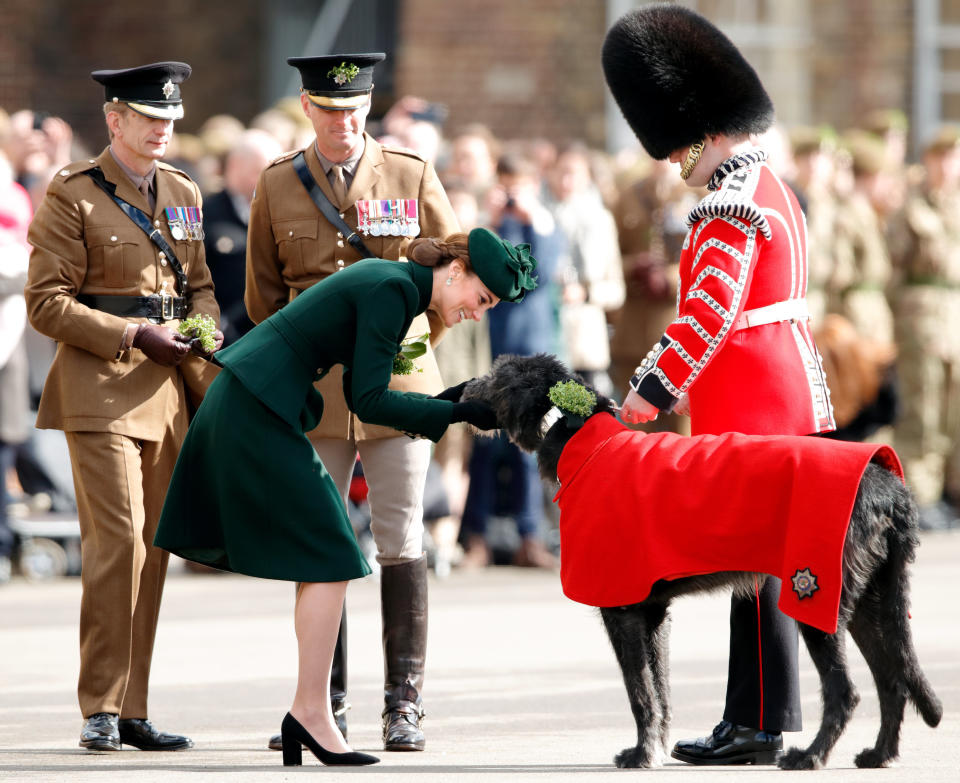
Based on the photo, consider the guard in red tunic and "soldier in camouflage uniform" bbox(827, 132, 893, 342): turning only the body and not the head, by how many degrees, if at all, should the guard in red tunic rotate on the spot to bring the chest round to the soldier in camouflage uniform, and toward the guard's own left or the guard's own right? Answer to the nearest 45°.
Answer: approximately 90° to the guard's own right

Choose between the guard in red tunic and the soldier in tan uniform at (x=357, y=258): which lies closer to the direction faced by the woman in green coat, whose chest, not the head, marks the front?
the guard in red tunic

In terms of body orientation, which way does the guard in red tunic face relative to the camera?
to the viewer's left

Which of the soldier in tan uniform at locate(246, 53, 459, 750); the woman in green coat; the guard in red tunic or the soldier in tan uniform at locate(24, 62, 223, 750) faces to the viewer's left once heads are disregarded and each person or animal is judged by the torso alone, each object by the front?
the guard in red tunic

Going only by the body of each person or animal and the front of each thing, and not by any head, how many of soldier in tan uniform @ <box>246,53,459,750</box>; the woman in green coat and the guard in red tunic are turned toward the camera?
1

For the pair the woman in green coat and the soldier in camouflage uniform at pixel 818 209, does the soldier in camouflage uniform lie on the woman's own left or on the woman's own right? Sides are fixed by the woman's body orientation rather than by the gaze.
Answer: on the woman's own left

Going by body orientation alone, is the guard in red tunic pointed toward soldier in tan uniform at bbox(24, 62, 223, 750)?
yes

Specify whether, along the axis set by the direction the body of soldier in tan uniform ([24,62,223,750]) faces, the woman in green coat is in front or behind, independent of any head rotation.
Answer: in front

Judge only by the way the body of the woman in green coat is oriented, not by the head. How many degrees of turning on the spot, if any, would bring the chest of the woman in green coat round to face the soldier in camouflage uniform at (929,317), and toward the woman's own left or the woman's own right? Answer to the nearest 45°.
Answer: approximately 45° to the woman's own left

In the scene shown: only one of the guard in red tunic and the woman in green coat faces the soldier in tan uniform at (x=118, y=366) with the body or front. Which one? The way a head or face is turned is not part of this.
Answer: the guard in red tunic

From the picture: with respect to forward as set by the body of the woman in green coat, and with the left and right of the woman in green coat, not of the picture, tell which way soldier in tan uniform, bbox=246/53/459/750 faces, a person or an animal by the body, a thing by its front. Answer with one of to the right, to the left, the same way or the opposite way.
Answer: to the right

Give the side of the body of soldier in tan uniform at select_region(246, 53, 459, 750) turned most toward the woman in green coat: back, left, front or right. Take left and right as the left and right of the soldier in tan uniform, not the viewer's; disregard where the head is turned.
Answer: front

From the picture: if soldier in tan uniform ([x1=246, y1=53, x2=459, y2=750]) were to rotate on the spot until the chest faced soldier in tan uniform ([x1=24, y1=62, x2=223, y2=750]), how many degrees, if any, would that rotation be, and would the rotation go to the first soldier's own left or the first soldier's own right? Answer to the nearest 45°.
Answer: approximately 90° to the first soldier's own right

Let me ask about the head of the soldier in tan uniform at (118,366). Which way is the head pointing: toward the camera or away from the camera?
toward the camera

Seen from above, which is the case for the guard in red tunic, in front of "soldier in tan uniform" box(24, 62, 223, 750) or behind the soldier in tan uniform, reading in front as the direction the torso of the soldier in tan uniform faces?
in front

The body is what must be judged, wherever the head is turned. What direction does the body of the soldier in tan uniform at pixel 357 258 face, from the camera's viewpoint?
toward the camera

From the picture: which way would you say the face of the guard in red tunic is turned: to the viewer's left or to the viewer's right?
to the viewer's left

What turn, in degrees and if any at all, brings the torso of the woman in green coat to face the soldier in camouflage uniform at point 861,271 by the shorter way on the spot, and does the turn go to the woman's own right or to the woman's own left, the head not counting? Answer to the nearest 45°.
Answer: approximately 45° to the woman's own left

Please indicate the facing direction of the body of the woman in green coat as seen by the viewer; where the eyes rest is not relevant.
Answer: to the viewer's right
